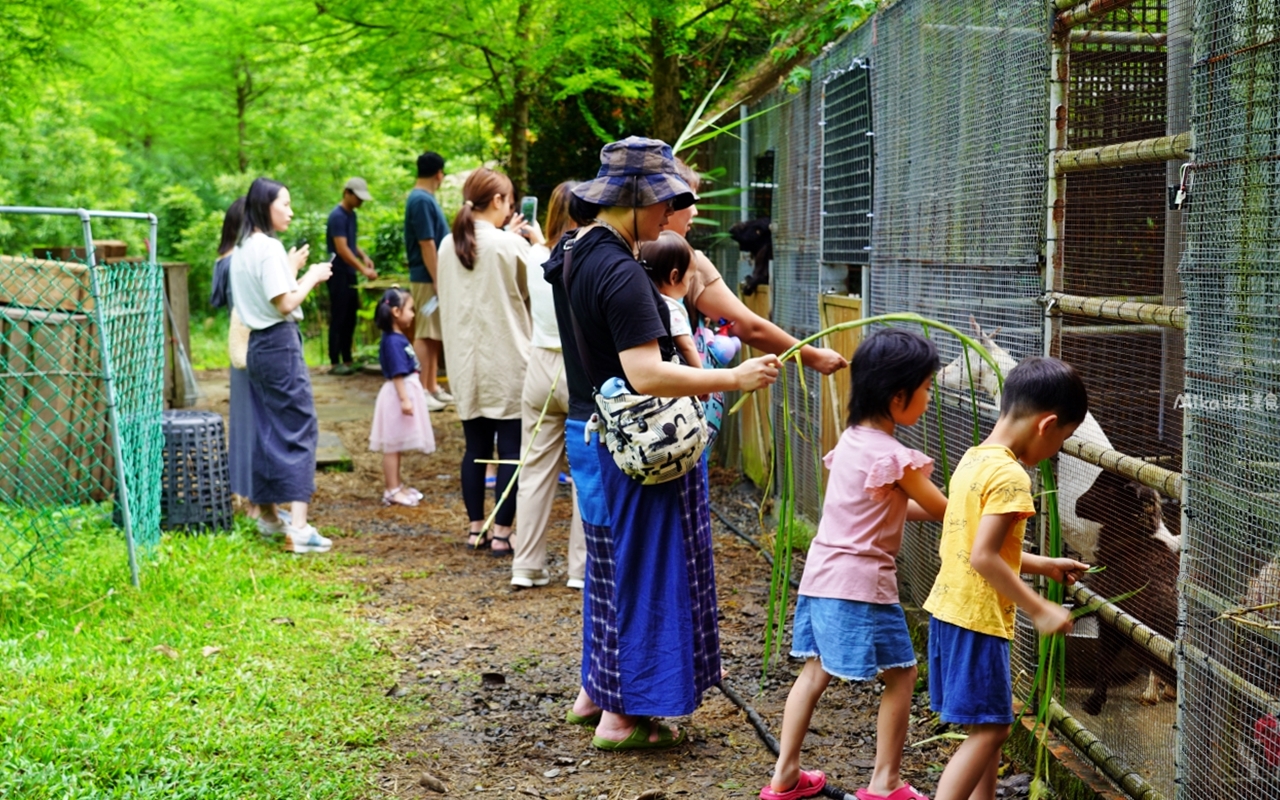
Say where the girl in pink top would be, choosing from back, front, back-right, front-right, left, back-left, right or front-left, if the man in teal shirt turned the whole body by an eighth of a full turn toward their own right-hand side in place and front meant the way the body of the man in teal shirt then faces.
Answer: front-right

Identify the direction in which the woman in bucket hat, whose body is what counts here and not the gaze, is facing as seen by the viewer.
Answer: to the viewer's right

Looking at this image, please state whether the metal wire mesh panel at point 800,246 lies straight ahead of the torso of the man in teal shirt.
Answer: no

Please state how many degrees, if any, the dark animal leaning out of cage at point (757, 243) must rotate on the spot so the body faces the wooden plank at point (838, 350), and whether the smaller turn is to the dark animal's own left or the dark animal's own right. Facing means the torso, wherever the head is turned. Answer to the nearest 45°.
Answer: approximately 90° to the dark animal's own left

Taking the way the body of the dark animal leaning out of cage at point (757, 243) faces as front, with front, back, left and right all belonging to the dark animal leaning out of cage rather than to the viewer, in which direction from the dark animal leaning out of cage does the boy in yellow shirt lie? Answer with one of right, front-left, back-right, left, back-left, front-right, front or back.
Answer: left

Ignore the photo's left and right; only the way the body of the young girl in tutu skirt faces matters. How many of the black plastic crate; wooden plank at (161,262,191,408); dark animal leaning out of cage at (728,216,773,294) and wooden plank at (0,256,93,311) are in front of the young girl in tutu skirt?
1

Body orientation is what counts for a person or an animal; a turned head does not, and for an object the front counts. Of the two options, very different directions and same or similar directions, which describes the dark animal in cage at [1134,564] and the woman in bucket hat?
very different directions

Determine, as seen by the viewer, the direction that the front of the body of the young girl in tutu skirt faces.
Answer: to the viewer's right

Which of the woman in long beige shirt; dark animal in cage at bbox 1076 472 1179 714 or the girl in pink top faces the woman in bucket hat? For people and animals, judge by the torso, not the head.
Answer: the dark animal in cage

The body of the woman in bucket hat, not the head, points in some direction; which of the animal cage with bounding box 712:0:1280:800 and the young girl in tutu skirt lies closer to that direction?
the animal cage

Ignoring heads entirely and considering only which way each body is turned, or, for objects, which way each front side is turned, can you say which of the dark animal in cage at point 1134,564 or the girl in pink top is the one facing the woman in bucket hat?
the dark animal in cage

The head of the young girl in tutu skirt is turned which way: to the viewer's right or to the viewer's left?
to the viewer's right

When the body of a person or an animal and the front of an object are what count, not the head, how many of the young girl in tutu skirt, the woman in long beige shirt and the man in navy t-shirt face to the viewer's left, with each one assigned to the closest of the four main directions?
0

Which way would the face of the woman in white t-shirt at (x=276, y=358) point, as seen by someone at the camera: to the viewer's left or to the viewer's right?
to the viewer's right

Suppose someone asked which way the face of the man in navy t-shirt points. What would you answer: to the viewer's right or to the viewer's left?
to the viewer's right
